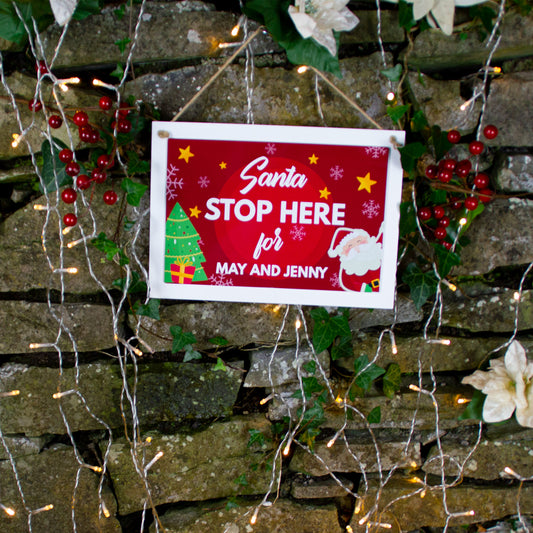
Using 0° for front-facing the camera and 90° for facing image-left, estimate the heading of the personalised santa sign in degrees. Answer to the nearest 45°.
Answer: approximately 0°
